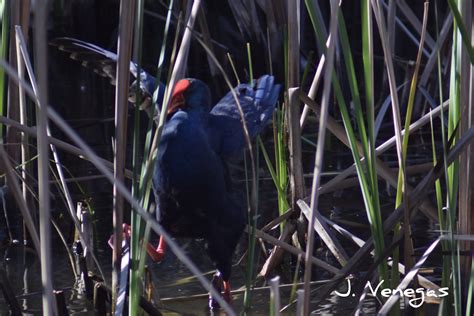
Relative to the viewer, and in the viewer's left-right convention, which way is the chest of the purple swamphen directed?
facing the viewer and to the left of the viewer

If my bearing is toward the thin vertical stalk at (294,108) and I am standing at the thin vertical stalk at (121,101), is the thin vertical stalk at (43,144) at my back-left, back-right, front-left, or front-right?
back-right

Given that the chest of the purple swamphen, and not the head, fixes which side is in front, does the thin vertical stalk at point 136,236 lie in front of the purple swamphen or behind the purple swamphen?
in front

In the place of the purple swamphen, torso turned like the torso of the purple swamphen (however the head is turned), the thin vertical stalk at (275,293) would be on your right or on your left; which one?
on your left

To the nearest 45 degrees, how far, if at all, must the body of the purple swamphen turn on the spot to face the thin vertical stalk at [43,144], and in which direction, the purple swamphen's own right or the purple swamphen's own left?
approximately 45° to the purple swamphen's own left

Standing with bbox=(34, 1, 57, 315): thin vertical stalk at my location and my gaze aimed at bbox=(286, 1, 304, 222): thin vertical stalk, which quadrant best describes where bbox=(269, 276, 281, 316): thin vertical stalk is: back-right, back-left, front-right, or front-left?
front-right
